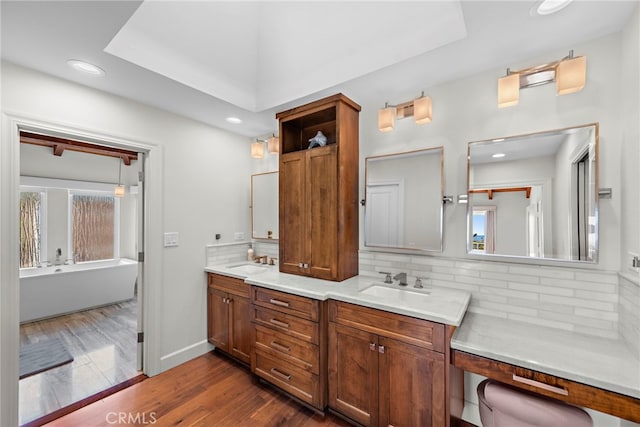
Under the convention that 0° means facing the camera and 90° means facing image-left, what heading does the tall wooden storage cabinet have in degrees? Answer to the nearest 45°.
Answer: approximately 45°

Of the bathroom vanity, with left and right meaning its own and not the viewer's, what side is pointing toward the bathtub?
right

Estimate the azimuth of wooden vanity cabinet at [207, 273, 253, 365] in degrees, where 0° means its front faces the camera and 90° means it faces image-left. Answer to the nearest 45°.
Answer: approximately 45°

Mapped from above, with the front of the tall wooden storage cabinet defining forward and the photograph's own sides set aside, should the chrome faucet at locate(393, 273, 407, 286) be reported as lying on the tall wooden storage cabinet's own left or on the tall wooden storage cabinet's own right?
on the tall wooden storage cabinet's own left

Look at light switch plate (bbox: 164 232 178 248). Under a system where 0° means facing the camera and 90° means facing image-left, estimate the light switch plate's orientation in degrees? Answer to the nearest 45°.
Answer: approximately 315°

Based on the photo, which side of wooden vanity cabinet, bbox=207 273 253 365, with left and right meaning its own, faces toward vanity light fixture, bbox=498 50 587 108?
left

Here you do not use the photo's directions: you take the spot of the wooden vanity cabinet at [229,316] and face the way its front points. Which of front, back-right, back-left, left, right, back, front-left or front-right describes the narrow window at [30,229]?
right

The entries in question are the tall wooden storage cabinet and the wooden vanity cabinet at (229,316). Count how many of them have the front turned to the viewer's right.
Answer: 0

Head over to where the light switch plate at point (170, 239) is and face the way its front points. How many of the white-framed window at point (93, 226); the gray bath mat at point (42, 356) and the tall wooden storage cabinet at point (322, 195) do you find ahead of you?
1

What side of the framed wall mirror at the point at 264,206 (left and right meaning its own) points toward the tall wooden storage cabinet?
left

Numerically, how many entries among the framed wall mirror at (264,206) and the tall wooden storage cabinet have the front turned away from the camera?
0

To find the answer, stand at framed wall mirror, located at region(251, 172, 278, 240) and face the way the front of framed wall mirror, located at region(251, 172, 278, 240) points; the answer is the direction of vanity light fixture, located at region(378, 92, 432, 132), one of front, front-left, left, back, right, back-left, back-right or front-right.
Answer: left
